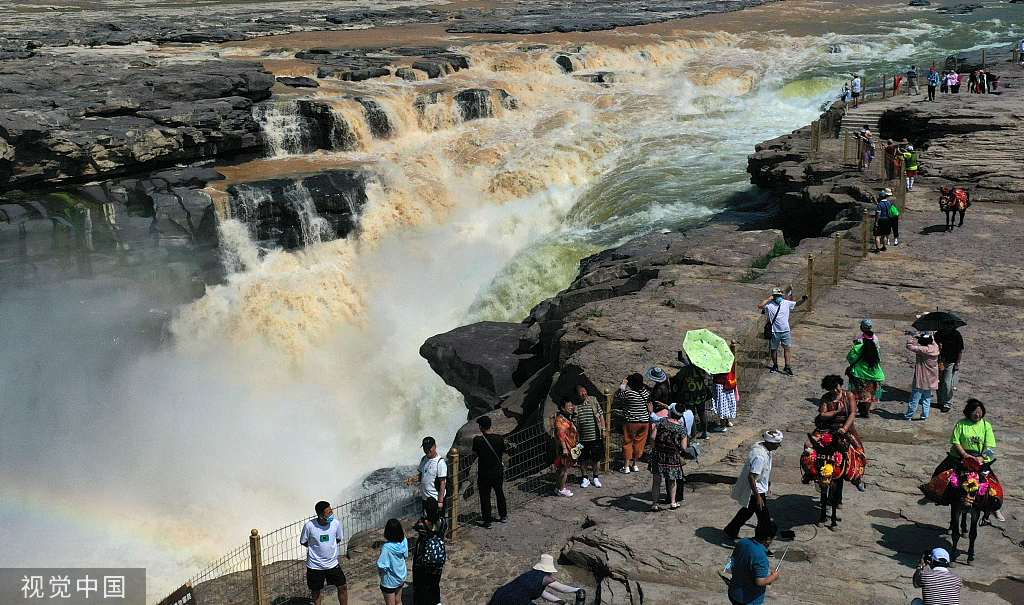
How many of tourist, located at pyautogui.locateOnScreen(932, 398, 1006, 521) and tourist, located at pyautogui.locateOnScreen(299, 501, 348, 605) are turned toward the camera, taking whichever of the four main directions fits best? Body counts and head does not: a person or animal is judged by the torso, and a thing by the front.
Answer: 2

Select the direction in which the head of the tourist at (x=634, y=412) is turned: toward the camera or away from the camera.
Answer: away from the camera

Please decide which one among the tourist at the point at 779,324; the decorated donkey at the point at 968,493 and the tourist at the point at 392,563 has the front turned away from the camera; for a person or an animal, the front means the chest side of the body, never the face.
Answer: the tourist at the point at 392,563

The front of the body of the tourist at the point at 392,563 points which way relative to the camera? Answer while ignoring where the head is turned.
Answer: away from the camera

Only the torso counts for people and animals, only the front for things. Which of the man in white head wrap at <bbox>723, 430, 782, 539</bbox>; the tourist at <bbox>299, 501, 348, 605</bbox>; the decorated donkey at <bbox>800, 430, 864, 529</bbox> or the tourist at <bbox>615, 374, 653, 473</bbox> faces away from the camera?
the tourist at <bbox>615, 374, 653, 473</bbox>

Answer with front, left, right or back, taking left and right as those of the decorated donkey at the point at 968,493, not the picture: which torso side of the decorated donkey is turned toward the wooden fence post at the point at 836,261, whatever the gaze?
back

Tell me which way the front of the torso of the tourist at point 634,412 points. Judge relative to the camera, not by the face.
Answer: away from the camera
